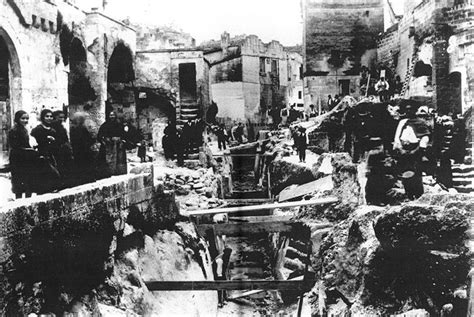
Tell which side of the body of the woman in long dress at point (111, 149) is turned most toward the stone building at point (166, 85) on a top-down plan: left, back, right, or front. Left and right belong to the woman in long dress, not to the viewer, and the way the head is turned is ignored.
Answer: back

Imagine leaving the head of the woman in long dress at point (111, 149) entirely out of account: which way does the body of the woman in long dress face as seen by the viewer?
toward the camera

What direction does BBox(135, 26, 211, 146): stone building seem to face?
toward the camera

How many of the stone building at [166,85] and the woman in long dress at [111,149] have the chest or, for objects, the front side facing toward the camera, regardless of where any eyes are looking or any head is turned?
2

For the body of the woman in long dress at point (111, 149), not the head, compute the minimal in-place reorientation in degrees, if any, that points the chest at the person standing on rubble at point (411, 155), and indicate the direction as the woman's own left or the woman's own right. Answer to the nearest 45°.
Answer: approximately 90° to the woman's own left

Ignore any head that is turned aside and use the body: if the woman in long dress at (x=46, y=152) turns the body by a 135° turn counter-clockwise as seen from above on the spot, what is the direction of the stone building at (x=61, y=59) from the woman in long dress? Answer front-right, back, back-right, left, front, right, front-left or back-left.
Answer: front

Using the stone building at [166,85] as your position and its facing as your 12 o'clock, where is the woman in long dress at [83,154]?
The woman in long dress is roughly at 12 o'clock from the stone building.

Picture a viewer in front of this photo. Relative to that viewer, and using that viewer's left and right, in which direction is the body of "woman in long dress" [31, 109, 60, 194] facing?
facing the viewer and to the right of the viewer
